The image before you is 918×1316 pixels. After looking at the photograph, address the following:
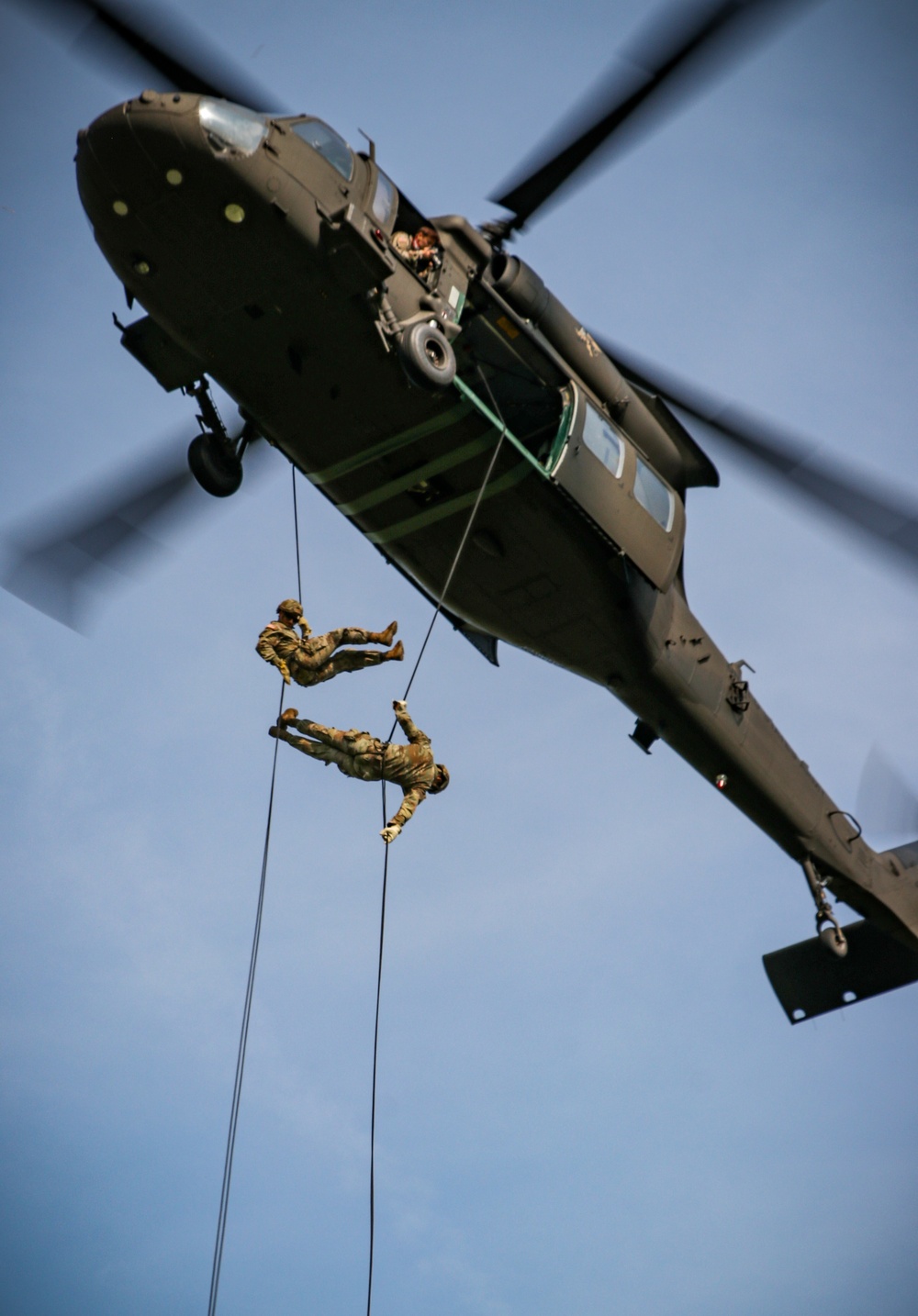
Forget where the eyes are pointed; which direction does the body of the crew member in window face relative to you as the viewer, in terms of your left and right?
facing the viewer and to the left of the viewer
